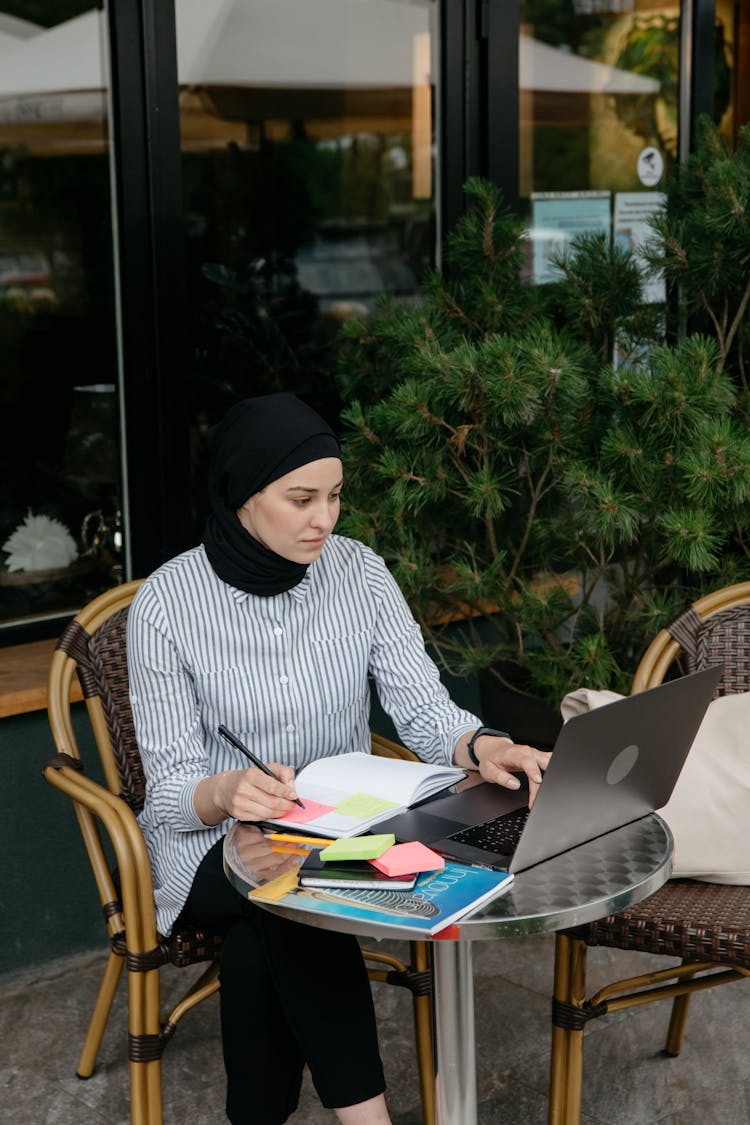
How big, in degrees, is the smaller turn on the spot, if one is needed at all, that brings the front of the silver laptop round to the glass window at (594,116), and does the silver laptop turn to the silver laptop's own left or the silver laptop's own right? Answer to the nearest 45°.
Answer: approximately 45° to the silver laptop's own right

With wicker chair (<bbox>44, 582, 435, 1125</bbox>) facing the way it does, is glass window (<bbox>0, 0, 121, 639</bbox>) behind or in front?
behind

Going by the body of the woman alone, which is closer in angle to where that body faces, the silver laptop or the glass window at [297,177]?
the silver laptop

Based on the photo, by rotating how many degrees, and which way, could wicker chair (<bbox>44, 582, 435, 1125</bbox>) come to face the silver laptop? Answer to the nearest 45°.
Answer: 0° — it already faces it

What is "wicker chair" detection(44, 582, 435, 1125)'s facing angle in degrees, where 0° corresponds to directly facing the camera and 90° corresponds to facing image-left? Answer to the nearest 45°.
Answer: approximately 315°

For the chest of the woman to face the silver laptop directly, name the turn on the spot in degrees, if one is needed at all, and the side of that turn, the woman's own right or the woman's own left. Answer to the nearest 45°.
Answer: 0° — they already face it

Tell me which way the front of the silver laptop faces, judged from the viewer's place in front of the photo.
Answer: facing away from the viewer and to the left of the viewer

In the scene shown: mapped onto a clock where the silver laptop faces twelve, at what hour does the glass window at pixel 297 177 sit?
The glass window is roughly at 1 o'clock from the silver laptop.

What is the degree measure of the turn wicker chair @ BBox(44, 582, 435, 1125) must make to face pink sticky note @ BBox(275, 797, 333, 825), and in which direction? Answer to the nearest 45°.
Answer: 0° — it already faces it
